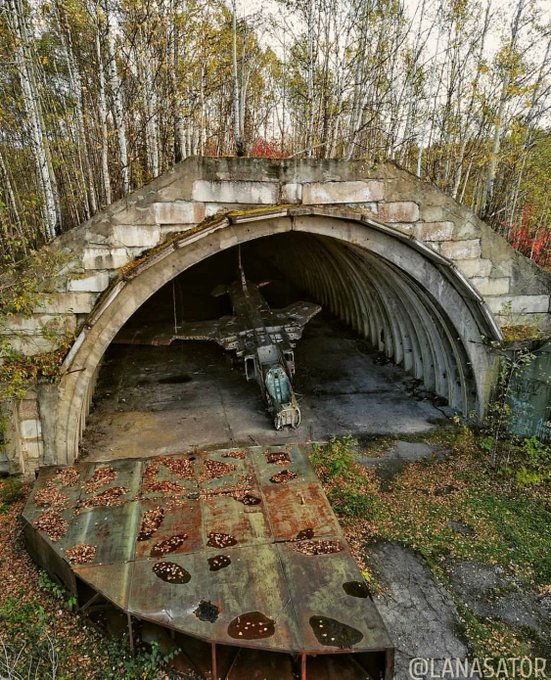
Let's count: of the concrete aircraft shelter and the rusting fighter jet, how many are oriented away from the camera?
0

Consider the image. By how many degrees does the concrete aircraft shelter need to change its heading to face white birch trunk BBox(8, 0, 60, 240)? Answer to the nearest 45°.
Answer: approximately 135° to its right

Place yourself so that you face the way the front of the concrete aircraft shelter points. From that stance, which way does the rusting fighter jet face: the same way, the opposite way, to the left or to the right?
the same way

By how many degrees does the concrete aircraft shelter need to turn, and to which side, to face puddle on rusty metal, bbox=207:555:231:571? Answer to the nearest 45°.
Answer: approximately 45° to its right

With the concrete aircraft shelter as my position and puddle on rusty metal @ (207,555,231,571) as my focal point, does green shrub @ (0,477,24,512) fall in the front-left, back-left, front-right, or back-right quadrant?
front-right

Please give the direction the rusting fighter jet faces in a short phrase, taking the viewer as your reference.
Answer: facing the viewer and to the right of the viewer

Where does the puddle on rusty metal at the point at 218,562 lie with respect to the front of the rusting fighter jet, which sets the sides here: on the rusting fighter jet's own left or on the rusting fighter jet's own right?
on the rusting fighter jet's own right

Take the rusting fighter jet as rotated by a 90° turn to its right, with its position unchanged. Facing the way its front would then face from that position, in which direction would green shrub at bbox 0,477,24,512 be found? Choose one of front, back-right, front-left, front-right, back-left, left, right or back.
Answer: front

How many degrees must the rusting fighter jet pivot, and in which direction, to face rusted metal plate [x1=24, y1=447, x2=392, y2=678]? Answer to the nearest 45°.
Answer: approximately 45° to its right
